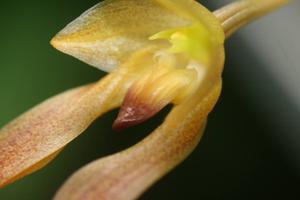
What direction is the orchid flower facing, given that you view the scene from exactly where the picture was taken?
facing the viewer and to the left of the viewer
